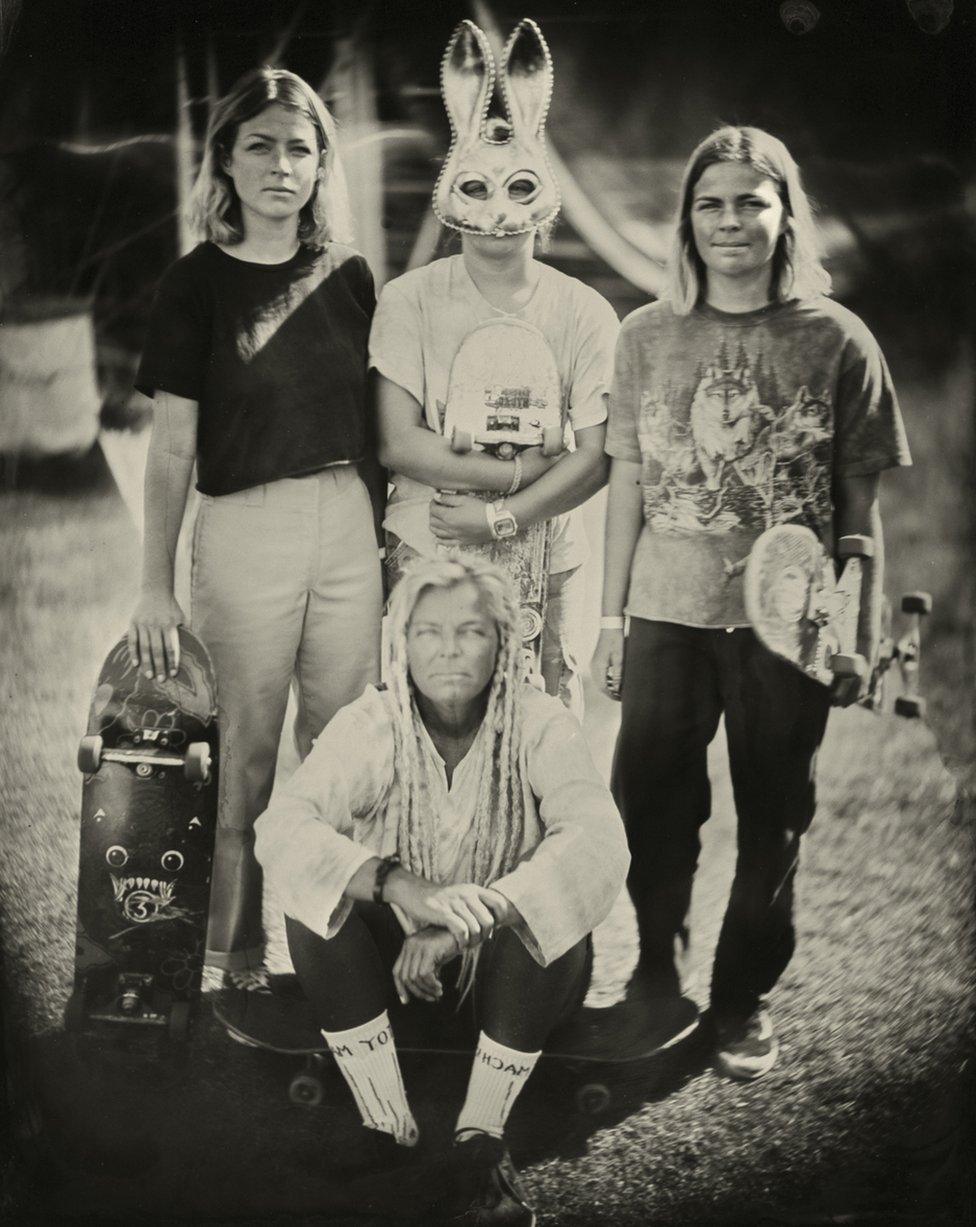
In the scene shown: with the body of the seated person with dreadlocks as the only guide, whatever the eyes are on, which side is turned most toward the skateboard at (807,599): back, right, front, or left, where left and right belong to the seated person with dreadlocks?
left

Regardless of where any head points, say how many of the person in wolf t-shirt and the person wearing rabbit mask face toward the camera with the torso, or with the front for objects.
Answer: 2

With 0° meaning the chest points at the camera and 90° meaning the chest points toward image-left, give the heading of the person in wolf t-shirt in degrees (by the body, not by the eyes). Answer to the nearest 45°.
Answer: approximately 0°

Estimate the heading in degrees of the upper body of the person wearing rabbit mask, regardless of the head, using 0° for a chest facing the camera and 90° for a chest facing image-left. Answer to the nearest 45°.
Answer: approximately 0°

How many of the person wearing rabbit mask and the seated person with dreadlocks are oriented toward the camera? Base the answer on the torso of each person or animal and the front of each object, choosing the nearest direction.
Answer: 2

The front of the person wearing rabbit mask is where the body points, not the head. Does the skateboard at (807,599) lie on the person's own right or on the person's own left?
on the person's own left
